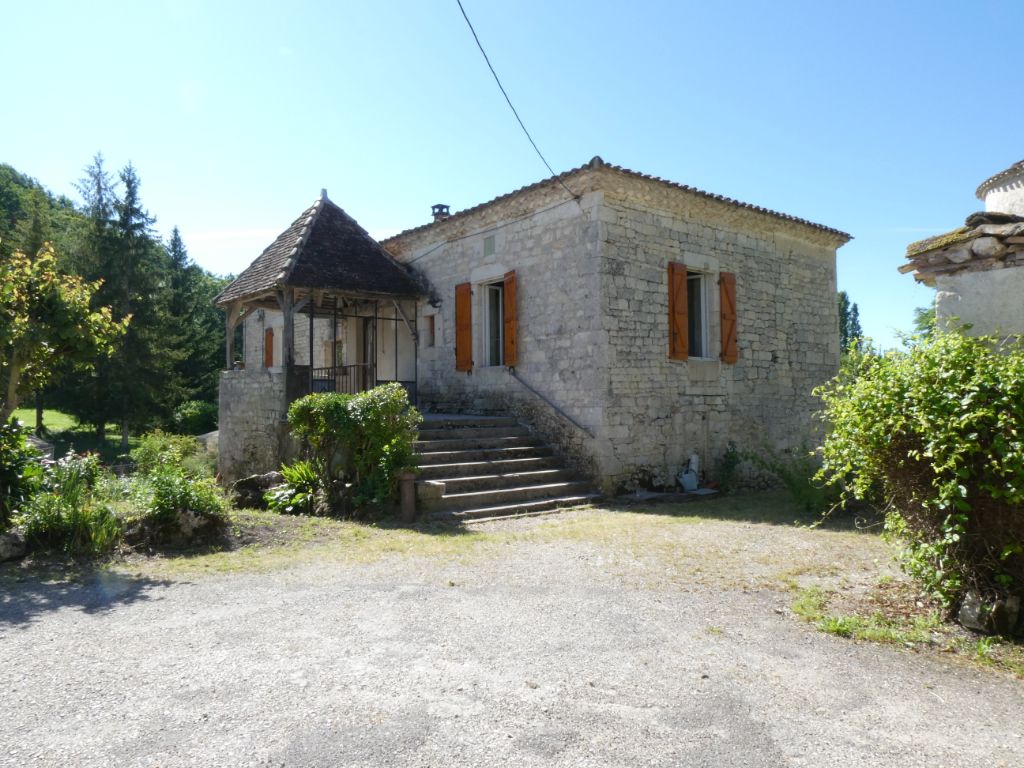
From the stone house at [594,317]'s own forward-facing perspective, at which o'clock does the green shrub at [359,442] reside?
The green shrub is roughly at 12 o'clock from the stone house.

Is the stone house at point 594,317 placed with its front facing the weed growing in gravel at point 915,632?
no

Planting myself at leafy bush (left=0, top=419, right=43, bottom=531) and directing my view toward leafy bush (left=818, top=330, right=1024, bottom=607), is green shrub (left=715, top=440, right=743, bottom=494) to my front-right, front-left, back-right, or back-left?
front-left

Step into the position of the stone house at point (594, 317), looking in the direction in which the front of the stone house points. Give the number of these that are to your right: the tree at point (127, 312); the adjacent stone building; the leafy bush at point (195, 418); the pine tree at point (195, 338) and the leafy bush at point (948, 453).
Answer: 3

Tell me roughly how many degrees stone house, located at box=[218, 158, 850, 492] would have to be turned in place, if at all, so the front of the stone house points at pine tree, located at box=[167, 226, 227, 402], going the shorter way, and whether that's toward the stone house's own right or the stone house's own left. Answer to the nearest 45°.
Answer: approximately 90° to the stone house's own right

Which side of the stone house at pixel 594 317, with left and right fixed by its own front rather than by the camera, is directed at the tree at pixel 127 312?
right

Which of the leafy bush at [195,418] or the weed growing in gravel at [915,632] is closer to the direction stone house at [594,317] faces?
the weed growing in gravel

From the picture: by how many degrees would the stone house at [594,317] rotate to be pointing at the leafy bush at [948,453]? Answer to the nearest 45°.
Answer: approximately 45° to its left

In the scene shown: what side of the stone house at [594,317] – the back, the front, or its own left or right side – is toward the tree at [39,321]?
front

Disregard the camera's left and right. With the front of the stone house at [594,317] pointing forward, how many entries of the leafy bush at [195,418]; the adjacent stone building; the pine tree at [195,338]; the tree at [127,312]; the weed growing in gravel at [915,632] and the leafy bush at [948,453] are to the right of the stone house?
3

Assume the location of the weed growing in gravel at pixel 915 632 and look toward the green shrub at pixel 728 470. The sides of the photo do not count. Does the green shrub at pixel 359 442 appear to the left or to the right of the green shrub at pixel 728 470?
left

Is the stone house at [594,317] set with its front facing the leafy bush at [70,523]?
yes

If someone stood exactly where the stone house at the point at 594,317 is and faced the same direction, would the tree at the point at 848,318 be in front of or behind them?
behind

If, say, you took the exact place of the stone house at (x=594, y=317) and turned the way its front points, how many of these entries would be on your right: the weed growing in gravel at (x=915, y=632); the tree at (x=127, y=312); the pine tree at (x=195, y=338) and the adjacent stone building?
2

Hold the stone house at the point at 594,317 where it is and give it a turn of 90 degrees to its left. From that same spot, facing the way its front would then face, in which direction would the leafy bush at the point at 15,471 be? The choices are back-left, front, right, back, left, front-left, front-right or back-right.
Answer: right

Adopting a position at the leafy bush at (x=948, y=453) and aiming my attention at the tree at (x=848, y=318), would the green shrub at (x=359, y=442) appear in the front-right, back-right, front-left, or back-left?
front-left
